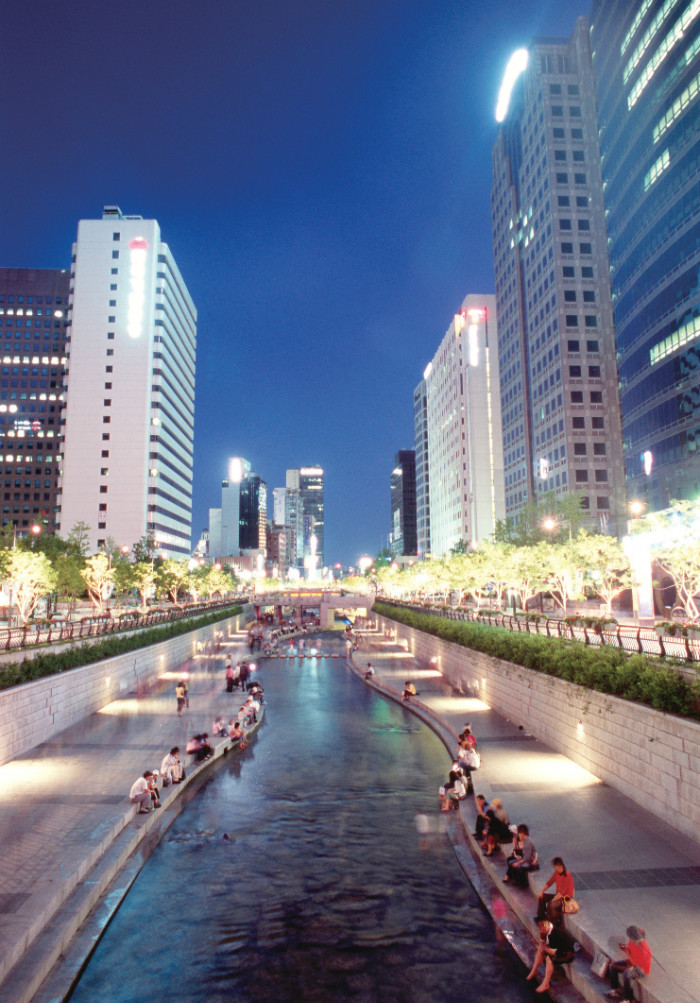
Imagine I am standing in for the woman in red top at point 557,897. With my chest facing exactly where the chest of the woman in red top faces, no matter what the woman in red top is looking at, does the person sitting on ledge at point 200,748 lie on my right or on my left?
on my right

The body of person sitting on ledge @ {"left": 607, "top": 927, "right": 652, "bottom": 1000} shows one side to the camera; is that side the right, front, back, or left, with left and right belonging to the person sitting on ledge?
left

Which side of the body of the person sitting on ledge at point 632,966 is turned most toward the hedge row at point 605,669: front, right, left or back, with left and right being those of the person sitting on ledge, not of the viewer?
right

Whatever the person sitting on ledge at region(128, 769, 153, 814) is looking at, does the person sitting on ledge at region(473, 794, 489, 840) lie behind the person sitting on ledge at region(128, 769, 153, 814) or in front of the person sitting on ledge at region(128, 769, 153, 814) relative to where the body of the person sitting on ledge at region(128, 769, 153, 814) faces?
in front

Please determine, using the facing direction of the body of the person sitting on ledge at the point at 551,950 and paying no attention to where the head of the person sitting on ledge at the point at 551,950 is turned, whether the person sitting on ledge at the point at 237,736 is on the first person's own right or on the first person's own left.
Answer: on the first person's own right

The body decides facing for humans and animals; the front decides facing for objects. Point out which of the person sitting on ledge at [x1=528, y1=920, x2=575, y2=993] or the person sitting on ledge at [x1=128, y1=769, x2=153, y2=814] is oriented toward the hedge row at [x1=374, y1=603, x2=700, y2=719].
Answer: the person sitting on ledge at [x1=128, y1=769, x2=153, y2=814]

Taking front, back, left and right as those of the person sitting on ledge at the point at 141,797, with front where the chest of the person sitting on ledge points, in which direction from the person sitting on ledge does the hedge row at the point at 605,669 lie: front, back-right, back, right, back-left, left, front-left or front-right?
front

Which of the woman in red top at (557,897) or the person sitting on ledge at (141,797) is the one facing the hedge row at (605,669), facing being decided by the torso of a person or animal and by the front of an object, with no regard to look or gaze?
the person sitting on ledge

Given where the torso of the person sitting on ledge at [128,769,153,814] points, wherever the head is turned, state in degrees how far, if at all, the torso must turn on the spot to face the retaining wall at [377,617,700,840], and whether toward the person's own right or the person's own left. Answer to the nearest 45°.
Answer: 0° — they already face it

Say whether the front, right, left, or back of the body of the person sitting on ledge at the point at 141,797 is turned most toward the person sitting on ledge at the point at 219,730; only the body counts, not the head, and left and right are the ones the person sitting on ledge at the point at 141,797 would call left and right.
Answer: left

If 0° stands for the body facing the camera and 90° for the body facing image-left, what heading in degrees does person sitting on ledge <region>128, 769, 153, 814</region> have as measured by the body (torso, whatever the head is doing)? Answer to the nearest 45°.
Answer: approximately 270°

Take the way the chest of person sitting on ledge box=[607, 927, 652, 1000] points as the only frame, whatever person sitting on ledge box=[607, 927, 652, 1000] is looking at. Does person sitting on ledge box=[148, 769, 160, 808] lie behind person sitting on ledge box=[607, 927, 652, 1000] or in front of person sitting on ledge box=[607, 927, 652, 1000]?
in front

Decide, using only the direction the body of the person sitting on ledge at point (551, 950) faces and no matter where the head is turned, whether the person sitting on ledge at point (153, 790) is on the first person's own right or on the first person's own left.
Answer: on the first person's own right

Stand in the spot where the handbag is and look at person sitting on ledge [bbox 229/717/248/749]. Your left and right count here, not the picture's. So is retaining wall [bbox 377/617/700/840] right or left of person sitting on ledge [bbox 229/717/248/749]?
right
